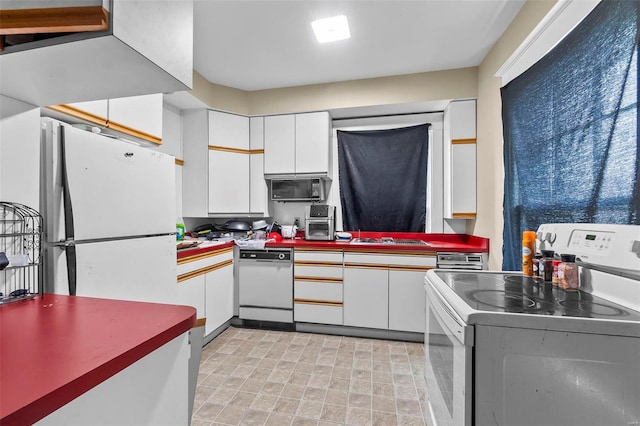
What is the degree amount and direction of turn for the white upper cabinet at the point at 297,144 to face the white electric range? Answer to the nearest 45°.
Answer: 0° — it already faces it

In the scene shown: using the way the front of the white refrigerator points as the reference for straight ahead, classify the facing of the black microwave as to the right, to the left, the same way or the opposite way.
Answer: to the right

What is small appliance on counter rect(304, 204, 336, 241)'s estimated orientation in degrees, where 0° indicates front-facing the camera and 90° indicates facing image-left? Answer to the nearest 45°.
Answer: approximately 0°

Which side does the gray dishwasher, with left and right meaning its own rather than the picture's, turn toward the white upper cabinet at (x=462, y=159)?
left

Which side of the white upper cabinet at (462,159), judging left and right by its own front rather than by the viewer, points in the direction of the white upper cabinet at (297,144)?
right

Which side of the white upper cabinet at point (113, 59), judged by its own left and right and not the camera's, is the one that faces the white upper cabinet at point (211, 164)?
back

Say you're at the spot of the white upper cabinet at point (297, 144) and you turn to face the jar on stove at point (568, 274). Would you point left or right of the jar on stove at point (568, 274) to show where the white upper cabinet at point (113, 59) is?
right

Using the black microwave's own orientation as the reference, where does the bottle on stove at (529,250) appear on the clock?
The bottle on stove is roughly at 11 o'clock from the black microwave.

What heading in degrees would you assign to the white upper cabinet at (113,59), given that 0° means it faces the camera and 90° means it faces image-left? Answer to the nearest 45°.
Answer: approximately 45°

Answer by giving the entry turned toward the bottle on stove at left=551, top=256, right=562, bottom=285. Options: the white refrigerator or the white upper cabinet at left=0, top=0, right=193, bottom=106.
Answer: the white refrigerator

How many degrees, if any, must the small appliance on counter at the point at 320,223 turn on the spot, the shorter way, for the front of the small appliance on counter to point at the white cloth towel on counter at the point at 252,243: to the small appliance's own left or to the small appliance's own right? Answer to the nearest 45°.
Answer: approximately 90° to the small appliance's own right
